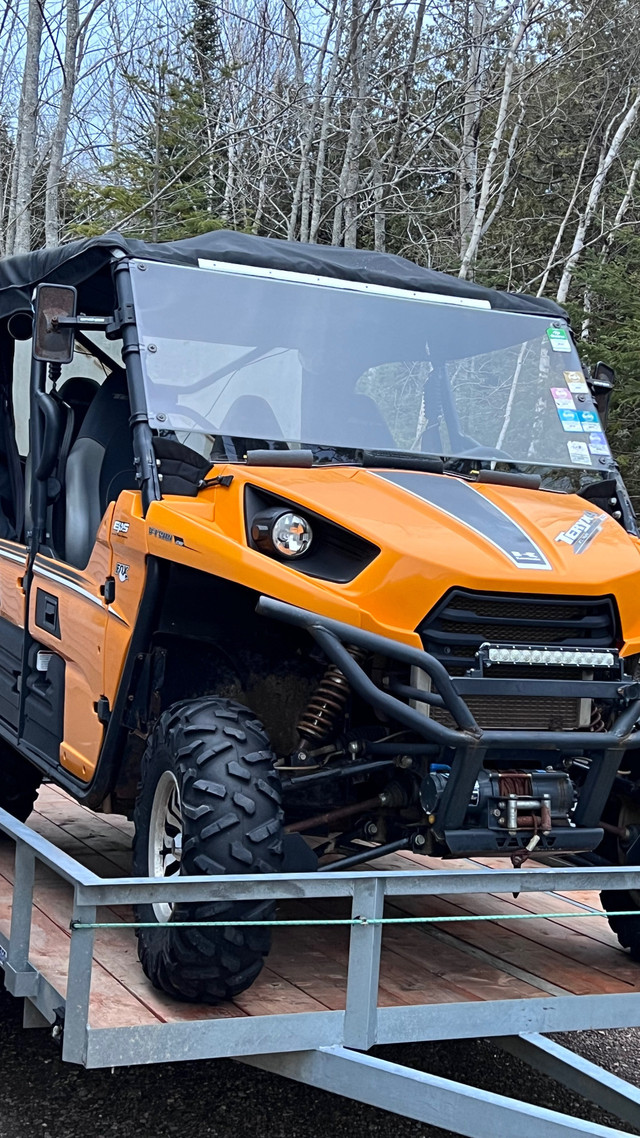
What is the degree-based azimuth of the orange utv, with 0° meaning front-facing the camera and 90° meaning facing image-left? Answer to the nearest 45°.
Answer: approximately 315°

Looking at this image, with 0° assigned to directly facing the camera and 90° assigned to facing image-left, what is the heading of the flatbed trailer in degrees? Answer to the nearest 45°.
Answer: approximately 315°
